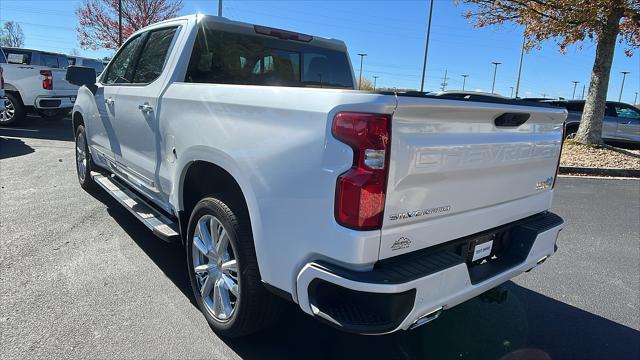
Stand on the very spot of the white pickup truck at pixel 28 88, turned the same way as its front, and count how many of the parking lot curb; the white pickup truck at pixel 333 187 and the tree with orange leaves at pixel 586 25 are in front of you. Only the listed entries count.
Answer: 0

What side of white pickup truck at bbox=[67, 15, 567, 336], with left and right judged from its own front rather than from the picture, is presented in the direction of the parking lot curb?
right

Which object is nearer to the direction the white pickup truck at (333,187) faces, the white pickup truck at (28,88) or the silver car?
the white pickup truck

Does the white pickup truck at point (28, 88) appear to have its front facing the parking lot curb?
no

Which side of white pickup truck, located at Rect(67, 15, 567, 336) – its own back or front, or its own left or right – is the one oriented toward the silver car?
right

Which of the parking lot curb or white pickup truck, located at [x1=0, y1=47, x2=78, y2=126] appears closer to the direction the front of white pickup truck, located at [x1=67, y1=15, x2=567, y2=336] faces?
the white pickup truck

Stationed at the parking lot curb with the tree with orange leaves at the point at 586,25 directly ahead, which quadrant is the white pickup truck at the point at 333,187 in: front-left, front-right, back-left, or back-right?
back-left

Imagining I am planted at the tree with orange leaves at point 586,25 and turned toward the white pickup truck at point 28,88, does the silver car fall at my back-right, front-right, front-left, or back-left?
back-right

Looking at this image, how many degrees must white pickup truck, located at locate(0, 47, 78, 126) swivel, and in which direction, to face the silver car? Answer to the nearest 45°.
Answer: approximately 135° to its right

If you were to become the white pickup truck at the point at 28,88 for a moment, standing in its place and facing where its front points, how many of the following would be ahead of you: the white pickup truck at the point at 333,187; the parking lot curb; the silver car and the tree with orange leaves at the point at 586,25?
0

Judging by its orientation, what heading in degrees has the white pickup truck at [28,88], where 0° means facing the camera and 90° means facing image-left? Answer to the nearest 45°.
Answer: approximately 135°

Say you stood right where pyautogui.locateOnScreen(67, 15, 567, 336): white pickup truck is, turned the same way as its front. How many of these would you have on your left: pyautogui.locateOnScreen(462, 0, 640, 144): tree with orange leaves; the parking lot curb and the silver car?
0

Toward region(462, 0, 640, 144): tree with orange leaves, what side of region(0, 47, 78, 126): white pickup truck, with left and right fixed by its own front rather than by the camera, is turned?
back

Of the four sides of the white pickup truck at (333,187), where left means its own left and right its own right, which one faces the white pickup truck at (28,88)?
front

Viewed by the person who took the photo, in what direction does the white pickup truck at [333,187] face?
facing away from the viewer and to the left of the viewer

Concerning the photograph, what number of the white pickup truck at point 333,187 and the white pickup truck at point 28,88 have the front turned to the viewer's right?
0

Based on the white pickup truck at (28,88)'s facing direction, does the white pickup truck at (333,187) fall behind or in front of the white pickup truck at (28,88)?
behind
